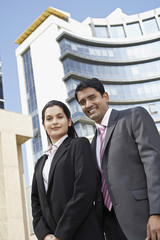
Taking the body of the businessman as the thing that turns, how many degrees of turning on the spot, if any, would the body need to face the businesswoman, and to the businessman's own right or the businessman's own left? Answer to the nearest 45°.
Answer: approximately 45° to the businessman's own right

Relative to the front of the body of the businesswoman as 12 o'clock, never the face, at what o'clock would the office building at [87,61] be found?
The office building is roughly at 5 o'clock from the businesswoman.

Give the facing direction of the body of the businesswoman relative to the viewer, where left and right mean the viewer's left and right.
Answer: facing the viewer and to the left of the viewer

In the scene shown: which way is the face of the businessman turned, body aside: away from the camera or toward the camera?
toward the camera

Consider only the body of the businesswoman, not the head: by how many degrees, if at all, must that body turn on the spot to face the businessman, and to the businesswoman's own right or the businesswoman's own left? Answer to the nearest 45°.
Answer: approximately 135° to the businesswoman's own left

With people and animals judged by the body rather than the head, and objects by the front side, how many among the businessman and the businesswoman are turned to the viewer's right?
0

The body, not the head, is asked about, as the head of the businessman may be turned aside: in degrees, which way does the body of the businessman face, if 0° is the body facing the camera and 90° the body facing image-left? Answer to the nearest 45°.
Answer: approximately 45°

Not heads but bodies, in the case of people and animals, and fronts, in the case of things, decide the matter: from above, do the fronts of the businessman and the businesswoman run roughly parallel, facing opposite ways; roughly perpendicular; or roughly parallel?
roughly parallel

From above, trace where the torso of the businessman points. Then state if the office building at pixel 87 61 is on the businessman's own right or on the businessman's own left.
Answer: on the businessman's own right

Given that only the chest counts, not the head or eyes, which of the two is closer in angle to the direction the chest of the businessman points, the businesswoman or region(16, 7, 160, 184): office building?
the businesswoman
